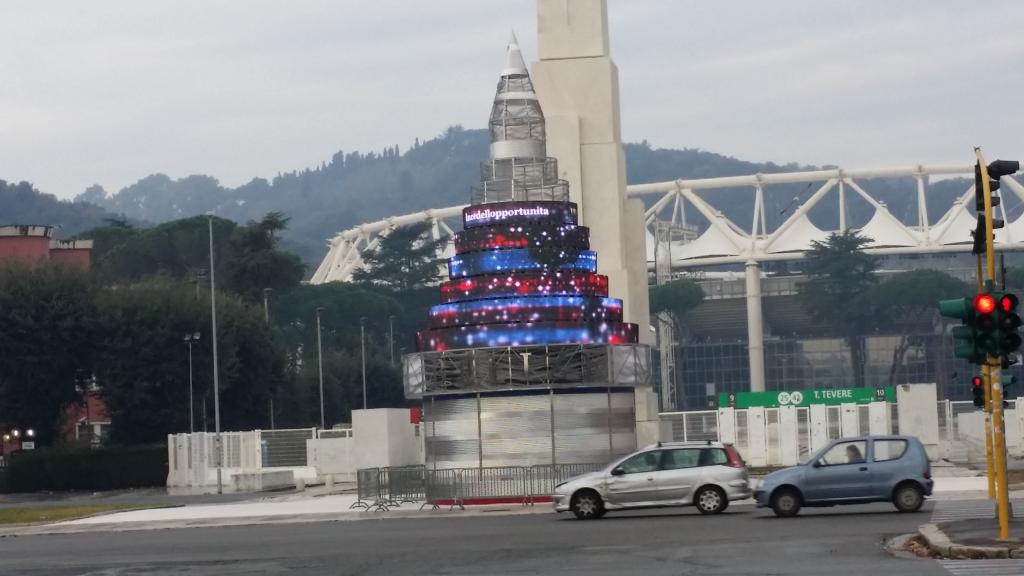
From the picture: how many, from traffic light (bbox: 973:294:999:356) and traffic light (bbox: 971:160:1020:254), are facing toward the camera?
1

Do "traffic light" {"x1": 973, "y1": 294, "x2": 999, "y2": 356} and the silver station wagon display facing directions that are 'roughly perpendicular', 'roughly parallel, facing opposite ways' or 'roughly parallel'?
roughly perpendicular

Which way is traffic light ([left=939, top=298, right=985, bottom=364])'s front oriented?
to the viewer's left

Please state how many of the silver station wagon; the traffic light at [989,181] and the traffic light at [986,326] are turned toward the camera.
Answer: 1

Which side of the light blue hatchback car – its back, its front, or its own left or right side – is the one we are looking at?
left

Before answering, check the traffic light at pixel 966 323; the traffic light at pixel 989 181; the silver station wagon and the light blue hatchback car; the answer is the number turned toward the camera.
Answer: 0
